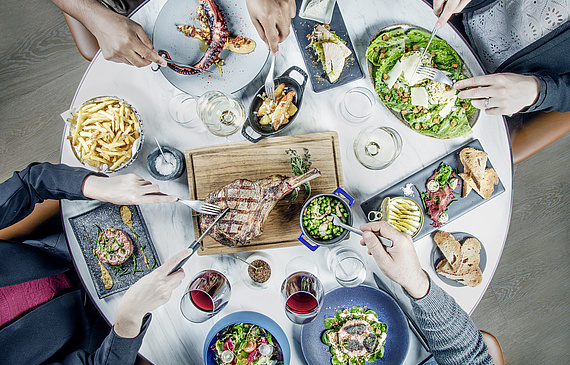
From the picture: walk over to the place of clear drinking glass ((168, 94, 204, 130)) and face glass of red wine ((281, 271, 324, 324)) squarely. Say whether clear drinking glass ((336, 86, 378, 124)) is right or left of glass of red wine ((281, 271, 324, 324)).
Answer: left

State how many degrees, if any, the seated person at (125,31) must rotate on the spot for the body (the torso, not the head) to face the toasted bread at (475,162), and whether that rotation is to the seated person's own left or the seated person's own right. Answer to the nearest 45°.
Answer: approximately 90° to the seated person's own left

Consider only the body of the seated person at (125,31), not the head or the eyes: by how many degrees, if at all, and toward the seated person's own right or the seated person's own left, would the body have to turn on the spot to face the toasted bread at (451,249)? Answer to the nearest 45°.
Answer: approximately 45° to the seated person's own left

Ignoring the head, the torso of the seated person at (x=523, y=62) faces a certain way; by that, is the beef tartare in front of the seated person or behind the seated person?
in front

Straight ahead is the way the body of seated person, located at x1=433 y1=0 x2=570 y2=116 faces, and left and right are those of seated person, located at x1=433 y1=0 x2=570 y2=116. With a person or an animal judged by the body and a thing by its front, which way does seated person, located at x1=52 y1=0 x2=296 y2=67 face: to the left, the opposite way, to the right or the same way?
to the left

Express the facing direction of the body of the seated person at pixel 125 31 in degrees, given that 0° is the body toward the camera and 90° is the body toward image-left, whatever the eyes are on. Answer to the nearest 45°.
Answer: approximately 0°
